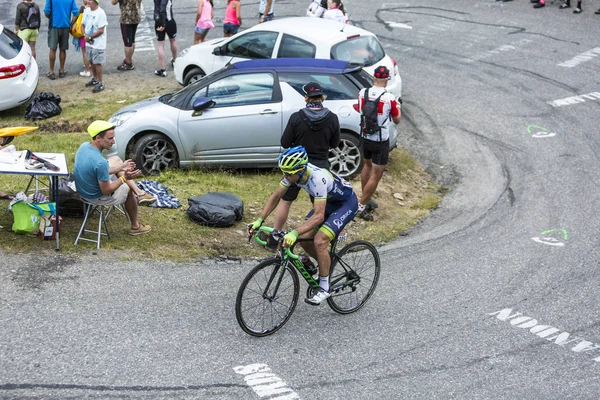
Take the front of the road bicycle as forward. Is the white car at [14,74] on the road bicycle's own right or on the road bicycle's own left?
on the road bicycle's own right

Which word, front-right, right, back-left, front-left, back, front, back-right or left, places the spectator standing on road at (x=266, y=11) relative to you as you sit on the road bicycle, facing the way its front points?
back-right

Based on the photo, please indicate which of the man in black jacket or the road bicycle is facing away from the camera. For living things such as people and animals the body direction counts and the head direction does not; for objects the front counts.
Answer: the man in black jacket

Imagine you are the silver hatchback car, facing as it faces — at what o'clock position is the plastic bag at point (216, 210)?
The plastic bag is roughly at 9 o'clock from the silver hatchback car.

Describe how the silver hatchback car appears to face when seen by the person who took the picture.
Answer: facing to the left of the viewer

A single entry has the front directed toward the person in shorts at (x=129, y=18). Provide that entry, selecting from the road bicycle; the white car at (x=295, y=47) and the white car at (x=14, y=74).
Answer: the white car at (x=295, y=47)

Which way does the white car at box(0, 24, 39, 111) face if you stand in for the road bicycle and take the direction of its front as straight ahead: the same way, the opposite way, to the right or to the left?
to the right

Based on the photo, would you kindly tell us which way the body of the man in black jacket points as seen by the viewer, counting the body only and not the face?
away from the camera

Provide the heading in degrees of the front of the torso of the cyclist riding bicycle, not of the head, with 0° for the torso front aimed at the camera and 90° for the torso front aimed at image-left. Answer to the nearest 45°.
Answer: approximately 45°

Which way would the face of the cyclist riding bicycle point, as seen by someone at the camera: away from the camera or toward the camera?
toward the camera

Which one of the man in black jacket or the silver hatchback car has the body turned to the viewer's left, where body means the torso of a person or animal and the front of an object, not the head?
the silver hatchback car

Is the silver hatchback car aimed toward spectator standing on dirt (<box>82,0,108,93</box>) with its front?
no

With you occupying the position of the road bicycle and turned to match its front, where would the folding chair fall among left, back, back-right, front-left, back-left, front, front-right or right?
right

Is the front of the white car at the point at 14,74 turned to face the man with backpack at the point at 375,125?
no

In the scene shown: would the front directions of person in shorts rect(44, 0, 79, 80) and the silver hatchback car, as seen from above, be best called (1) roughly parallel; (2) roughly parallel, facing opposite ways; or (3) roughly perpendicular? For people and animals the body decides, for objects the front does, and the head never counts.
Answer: roughly perpendicular

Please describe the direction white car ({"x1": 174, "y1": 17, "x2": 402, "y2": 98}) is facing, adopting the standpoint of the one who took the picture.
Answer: facing away from the viewer and to the left of the viewer

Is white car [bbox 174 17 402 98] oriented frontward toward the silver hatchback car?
no

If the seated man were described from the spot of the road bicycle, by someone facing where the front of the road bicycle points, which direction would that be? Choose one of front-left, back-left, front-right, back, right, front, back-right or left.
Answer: right
